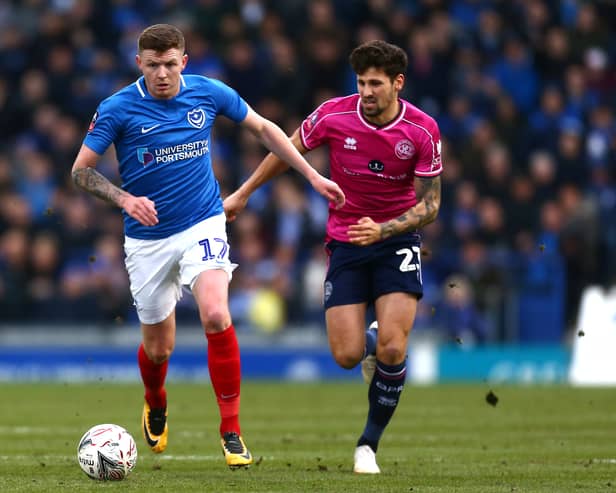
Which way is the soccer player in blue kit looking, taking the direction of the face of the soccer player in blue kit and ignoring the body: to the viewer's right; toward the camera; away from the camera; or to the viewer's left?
toward the camera

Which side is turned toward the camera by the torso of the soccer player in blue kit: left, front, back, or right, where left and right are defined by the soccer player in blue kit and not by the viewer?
front

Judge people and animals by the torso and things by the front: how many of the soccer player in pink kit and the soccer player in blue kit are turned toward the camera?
2

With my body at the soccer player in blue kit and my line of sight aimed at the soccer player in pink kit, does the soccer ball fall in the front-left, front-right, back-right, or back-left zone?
back-right

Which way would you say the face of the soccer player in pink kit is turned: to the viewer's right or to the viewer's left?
to the viewer's left

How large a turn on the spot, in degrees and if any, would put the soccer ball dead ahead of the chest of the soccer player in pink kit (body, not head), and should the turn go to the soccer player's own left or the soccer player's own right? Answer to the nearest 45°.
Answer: approximately 45° to the soccer player's own right

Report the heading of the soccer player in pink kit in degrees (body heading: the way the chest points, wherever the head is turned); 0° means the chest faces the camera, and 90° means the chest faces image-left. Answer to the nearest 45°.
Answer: approximately 0°

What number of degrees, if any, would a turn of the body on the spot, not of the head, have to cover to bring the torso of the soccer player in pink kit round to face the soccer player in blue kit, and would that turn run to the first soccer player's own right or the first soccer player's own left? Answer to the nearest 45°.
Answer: approximately 90° to the first soccer player's own right

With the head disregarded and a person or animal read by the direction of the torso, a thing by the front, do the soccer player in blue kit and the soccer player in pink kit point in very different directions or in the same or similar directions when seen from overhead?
same or similar directions
